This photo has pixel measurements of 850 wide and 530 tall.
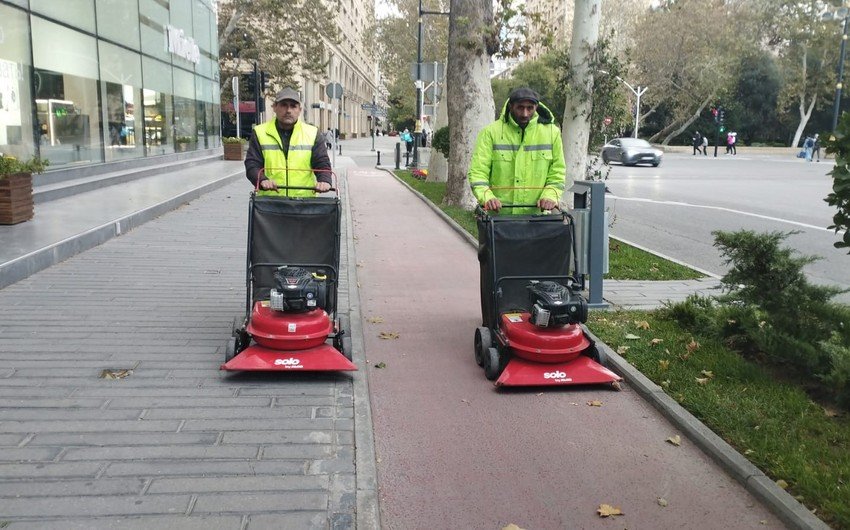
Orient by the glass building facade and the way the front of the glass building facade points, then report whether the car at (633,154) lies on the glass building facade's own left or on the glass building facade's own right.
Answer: on the glass building facade's own left

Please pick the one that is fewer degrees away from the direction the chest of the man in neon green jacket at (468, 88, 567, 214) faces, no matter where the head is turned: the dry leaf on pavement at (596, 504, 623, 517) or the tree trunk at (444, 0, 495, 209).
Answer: the dry leaf on pavement

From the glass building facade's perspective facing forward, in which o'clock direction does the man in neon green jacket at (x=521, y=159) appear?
The man in neon green jacket is roughly at 1 o'clock from the glass building facade.

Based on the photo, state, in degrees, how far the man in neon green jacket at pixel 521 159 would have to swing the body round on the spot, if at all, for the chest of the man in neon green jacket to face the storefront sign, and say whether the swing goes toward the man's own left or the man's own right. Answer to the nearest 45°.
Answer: approximately 135° to the man's own right

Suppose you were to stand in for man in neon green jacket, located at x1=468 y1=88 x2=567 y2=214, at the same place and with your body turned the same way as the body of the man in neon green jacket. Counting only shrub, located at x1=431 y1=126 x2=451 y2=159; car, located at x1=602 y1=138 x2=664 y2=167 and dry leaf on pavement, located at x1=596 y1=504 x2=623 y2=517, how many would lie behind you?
2

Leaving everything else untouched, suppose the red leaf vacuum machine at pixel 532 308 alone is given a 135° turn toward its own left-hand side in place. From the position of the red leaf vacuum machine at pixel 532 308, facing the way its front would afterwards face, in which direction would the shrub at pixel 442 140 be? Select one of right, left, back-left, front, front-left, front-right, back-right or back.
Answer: front-left

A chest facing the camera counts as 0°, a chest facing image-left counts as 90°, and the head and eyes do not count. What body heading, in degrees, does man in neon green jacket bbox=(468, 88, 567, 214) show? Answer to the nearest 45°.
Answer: approximately 0°

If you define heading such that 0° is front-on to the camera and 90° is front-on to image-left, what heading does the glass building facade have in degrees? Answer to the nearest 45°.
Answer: approximately 315°

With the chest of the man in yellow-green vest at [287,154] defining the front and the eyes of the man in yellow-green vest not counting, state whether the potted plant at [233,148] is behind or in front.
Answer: behind

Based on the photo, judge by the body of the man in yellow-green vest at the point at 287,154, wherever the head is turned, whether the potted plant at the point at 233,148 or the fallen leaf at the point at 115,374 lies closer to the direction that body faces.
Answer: the fallen leaf

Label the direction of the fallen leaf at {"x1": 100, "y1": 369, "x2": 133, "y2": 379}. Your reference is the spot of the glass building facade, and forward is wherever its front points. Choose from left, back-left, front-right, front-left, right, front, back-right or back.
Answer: front-right
